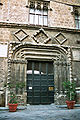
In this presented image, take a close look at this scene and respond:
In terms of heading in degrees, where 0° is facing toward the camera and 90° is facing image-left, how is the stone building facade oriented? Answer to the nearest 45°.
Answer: approximately 0°
